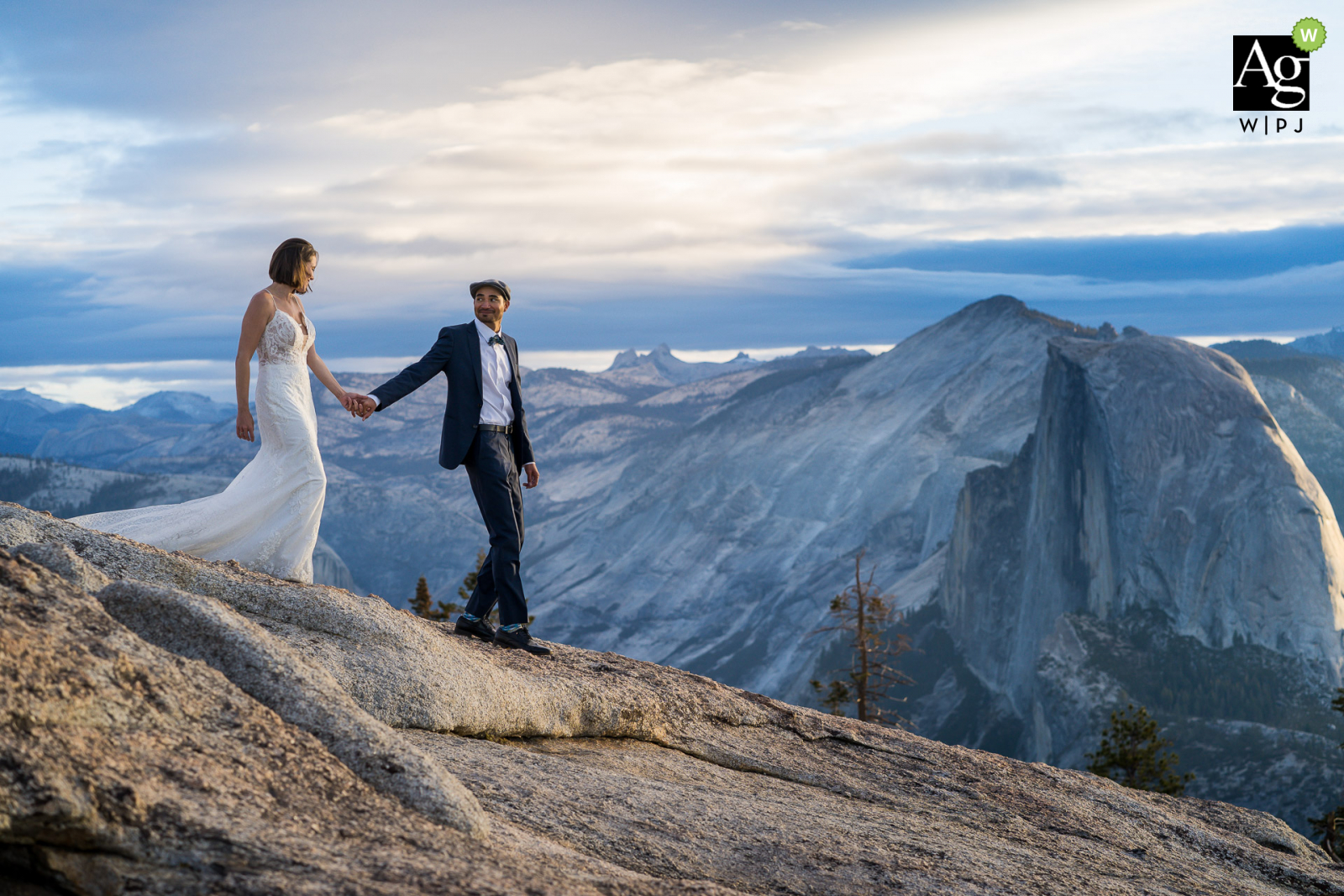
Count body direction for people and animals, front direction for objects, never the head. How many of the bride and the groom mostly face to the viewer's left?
0

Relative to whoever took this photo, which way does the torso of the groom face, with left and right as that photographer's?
facing the viewer and to the right of the viewer

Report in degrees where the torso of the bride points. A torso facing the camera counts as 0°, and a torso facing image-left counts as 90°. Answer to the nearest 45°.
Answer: approximately 270°

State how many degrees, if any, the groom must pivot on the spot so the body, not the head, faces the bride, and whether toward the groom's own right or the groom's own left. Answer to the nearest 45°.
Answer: approximately 135° to the groom's own right

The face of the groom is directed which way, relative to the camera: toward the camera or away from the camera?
toward the camera
